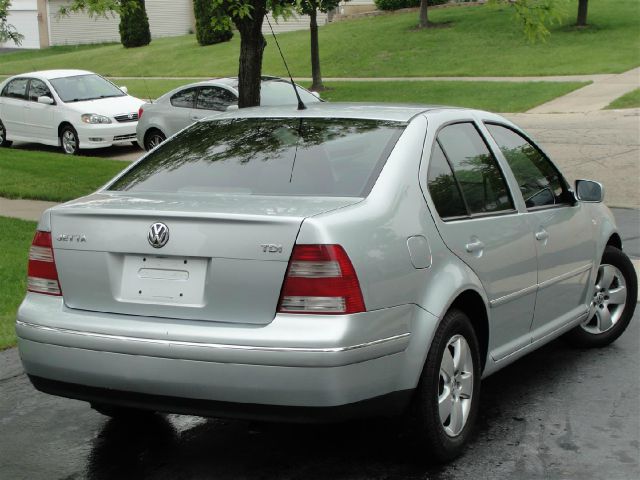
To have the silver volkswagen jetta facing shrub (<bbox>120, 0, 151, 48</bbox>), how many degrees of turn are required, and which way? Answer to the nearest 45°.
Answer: approximately 45° to its left

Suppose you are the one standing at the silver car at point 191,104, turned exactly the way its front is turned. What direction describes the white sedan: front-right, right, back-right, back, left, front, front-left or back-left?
back-left

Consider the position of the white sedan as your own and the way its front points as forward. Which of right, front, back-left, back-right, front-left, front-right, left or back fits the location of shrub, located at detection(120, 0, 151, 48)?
back-left

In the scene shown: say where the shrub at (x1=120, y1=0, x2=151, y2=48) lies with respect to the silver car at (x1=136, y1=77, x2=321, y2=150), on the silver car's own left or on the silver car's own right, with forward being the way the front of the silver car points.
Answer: on the silver car's own left

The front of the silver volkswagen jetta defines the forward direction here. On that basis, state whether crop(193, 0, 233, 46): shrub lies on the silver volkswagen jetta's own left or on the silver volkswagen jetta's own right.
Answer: on the silver volkswagen jetta's own left

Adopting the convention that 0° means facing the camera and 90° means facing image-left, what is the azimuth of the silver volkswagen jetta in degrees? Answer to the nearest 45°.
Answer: approximately 225°

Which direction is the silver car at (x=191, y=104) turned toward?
to the viewer's right

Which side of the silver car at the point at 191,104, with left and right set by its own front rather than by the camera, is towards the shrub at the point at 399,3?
left

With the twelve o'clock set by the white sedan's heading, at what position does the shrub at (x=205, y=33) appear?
The shrub is roughly at 8 o'clock from the white sedan.

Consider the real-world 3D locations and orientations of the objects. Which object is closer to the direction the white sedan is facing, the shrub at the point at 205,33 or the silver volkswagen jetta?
the silver volkswagen jetta

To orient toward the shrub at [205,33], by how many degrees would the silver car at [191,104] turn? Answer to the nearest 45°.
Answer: approximately 90° to its left

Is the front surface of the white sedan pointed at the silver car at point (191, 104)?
yes
